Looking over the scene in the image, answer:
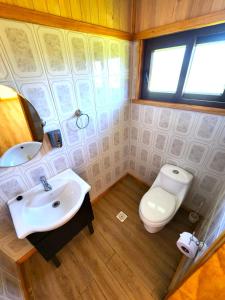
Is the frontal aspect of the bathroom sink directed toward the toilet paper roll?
yes

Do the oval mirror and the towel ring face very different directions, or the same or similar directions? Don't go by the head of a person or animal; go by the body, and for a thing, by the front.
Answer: same or similar directions

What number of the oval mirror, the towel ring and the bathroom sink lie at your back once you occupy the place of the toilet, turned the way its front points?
0

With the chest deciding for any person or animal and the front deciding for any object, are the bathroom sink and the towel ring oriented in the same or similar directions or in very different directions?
same or similar directions

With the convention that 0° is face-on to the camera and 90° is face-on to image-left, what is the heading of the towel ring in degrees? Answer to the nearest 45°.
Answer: approximately 315°

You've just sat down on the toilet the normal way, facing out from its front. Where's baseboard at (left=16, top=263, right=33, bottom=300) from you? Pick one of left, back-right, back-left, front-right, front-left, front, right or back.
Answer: front

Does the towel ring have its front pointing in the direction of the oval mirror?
no

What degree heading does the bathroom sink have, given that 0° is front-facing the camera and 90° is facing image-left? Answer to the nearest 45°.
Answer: approximately 315°

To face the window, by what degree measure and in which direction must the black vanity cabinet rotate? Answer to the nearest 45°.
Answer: approximately 45° to its left

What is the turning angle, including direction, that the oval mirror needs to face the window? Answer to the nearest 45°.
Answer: approximately 45° to its left

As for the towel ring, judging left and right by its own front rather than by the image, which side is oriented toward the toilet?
front

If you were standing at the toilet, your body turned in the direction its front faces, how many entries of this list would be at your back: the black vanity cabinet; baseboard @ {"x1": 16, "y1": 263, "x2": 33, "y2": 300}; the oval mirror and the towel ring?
0

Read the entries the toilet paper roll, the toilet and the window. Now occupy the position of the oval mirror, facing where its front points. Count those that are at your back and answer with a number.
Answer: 0

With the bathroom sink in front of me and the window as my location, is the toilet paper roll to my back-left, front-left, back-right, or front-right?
front-left

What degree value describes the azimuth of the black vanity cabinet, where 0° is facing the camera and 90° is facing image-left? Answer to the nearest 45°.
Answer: approximately 315°

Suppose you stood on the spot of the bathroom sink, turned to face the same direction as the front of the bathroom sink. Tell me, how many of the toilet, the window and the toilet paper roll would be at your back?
0

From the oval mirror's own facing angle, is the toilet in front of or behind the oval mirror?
in front
